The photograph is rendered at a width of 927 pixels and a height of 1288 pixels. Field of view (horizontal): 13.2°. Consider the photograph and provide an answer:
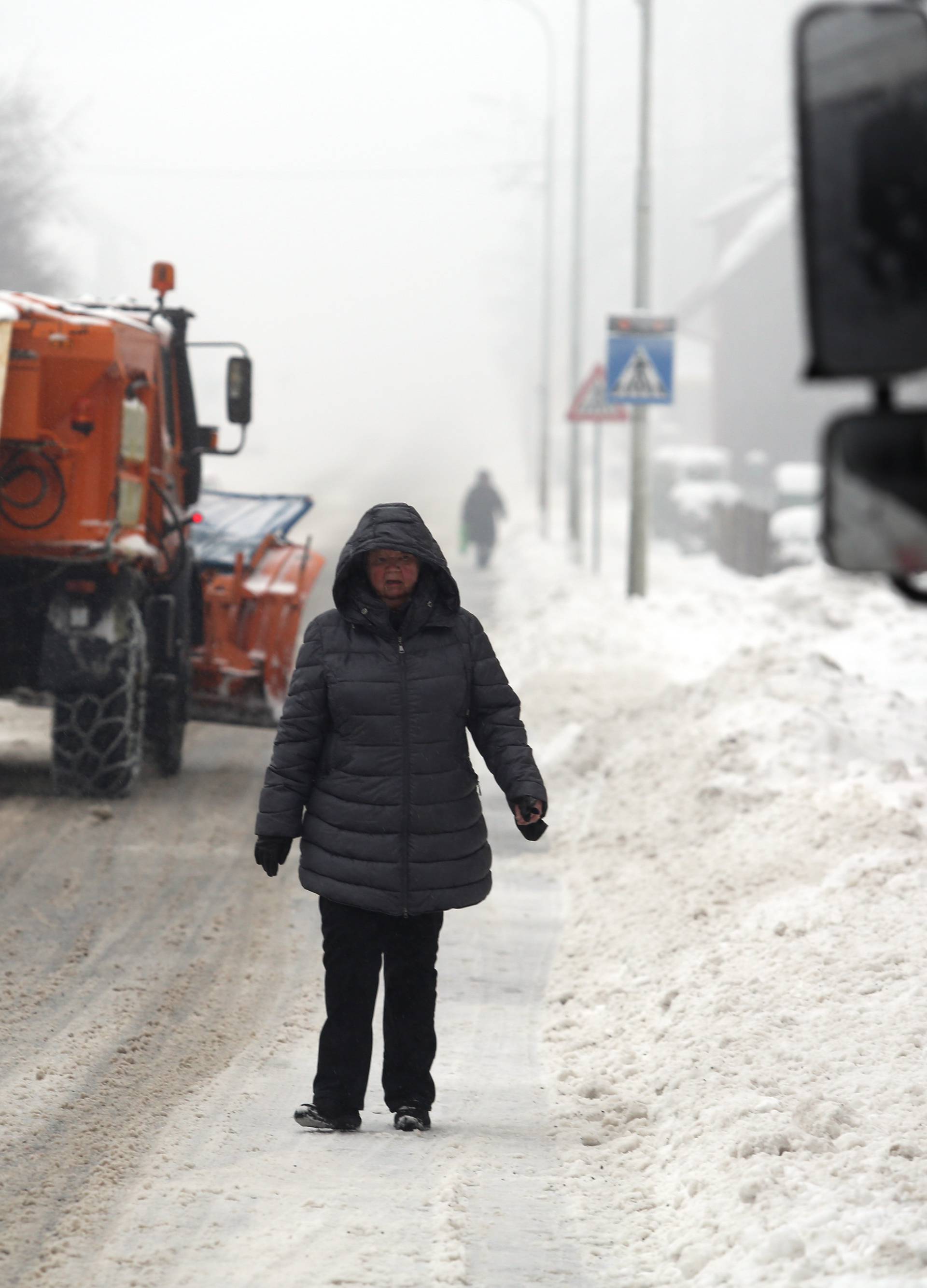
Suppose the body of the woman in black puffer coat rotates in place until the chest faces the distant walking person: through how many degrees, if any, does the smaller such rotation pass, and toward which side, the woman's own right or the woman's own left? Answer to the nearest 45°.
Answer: approximately 180°

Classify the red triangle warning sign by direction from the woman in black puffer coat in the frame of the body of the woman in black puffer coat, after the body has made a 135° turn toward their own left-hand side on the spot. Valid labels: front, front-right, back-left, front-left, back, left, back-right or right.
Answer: front-left

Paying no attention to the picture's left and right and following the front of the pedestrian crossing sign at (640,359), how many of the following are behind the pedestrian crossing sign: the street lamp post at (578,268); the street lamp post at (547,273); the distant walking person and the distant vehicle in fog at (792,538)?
4

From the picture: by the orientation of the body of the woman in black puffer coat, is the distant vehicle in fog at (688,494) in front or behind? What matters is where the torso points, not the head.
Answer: behind

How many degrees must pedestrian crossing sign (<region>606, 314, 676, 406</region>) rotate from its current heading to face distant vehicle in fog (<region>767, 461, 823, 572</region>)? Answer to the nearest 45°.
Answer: approximately 180°

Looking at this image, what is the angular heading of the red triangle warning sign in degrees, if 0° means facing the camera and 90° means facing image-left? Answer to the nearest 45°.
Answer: approximately 0°

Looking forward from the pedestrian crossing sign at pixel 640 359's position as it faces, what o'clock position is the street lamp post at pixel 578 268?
The street lamp post is roughly at 6 o'clock from the pedestrian crossing sign.

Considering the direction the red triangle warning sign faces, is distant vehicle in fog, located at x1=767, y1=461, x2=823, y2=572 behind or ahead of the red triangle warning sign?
behind

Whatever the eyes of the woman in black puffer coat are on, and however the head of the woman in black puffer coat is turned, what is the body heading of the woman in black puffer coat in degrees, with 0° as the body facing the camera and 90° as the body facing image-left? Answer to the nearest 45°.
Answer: approximately 0°

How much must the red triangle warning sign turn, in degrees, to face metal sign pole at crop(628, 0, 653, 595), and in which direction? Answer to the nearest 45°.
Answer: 0° — it already faces it
